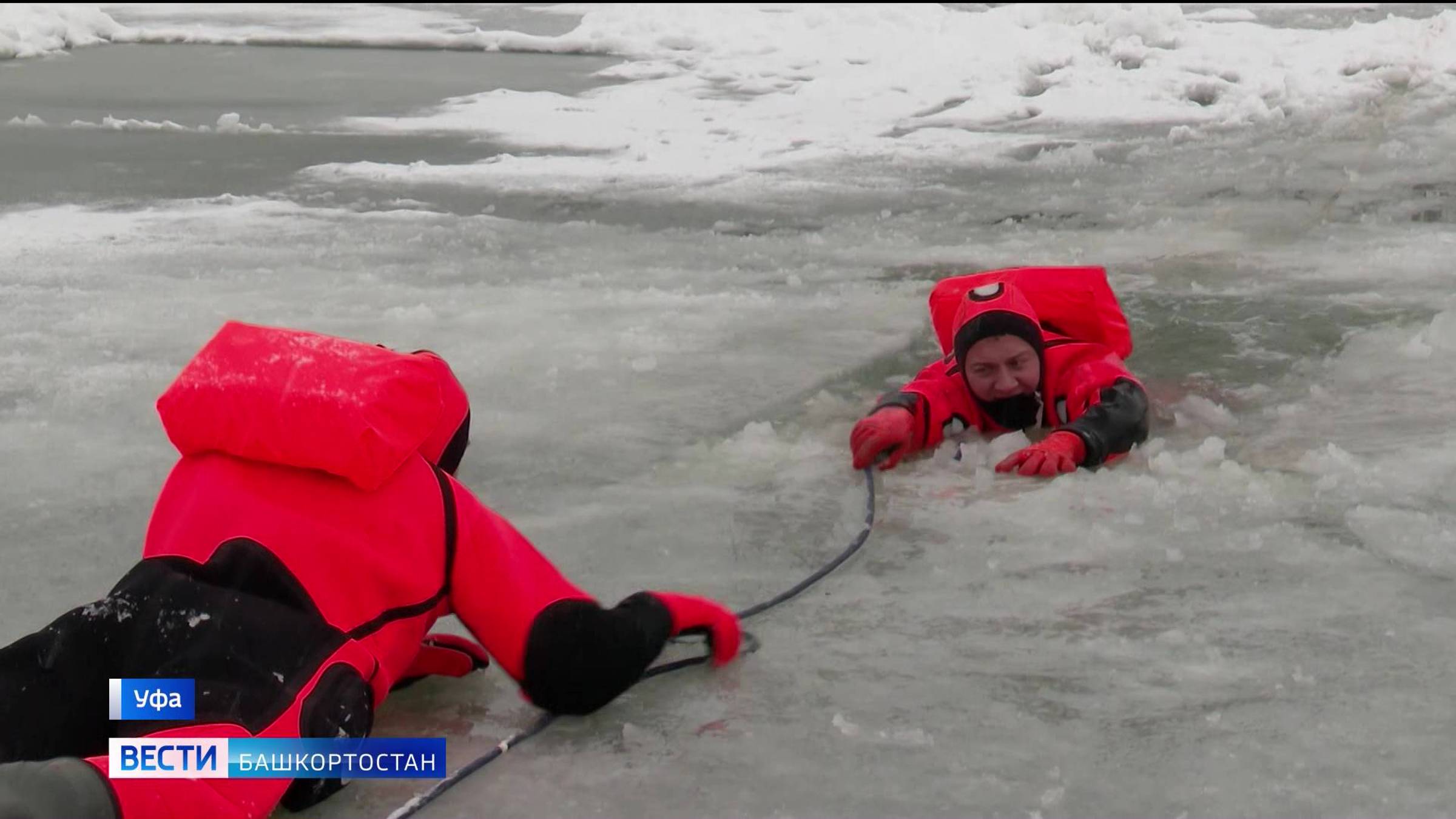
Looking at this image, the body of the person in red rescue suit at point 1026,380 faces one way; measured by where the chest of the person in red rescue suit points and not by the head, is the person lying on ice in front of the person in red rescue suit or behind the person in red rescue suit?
in front

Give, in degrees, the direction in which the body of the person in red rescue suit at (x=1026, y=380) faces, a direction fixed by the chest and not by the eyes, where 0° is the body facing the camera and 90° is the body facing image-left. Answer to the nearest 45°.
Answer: approximately 0°
